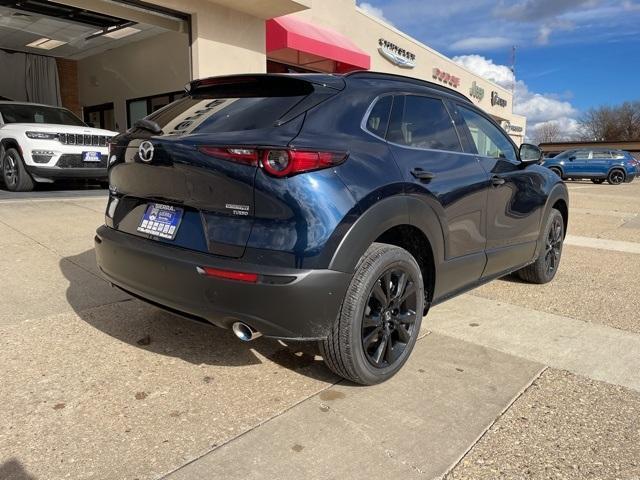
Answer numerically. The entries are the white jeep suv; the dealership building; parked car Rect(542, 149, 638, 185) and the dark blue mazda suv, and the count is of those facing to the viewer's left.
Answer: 1

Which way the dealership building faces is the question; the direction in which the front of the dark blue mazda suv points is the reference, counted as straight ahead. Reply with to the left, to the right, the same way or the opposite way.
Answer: to the right

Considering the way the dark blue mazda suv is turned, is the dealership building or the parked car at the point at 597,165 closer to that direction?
the parked car

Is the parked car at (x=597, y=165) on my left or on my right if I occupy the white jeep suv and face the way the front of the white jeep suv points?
on my left

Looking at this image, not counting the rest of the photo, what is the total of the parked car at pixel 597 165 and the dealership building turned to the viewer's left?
1

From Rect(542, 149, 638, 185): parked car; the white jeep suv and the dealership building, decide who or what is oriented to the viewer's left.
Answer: the parked car

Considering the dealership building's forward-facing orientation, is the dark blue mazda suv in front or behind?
in front

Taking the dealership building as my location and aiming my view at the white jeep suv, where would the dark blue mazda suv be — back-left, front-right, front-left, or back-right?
front-left

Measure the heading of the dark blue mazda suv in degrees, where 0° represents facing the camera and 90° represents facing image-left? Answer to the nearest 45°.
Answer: approximately 225°

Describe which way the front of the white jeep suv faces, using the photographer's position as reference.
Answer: facing the viewer and to the right of the viewer

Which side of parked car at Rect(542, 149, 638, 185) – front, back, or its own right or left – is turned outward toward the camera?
left

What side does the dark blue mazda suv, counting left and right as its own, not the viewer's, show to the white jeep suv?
left

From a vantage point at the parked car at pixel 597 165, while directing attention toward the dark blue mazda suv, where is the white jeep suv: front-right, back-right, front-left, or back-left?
front-right

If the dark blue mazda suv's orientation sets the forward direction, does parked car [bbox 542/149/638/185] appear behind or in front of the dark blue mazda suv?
in front

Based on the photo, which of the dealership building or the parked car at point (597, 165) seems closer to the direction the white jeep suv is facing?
the parked car
